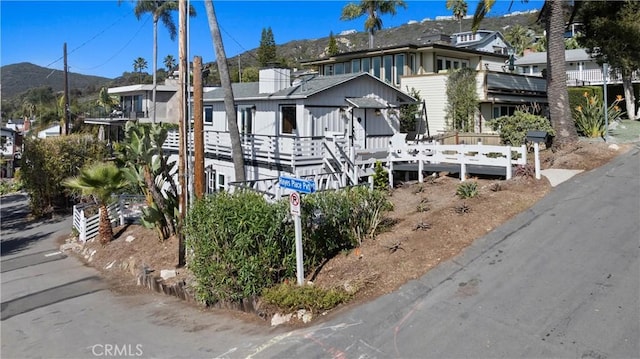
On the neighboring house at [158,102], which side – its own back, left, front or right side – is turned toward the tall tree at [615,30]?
left

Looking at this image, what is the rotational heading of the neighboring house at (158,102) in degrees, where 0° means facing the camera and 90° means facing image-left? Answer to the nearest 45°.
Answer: approximately 45°

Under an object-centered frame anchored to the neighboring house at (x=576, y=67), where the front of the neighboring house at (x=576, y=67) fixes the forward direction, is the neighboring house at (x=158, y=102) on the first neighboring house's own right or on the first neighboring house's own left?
on the first neighboring house's own right

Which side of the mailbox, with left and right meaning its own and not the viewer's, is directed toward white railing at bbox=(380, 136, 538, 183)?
back

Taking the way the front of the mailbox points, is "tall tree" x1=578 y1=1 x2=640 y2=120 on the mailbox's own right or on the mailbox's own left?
on the mailbox's own left

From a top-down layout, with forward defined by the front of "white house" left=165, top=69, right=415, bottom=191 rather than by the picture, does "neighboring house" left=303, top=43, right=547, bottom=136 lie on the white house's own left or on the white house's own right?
on the white house's own left
